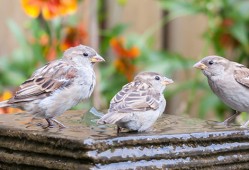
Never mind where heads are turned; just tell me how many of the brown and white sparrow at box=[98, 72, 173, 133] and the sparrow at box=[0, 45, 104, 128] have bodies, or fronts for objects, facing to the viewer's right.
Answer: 2

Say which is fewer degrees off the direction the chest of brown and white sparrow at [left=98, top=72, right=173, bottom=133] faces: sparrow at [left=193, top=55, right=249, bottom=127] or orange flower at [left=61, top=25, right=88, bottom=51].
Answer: the sparrow

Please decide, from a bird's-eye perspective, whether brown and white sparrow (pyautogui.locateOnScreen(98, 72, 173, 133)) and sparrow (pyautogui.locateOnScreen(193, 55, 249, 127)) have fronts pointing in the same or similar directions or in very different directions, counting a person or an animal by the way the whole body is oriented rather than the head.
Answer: very different directions

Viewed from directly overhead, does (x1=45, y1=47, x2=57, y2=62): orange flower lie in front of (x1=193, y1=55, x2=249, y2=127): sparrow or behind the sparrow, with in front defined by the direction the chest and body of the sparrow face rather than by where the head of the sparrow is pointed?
in front

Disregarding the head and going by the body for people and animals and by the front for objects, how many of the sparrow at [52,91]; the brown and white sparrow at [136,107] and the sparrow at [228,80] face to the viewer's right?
2

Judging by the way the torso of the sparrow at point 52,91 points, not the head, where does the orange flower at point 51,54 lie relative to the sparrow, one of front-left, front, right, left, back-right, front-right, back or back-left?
left

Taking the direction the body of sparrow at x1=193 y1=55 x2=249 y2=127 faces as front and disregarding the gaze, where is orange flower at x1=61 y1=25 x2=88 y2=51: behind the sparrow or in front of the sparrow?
in front

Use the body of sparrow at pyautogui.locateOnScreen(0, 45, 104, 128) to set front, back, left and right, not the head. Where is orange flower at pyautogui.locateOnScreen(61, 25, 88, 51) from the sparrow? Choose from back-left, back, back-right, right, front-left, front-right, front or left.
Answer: left

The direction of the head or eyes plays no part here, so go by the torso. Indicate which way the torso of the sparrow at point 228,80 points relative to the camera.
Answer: to the viewer's left

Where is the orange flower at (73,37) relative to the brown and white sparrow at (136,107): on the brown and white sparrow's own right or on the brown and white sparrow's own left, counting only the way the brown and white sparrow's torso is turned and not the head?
on the brown and white sparrow's own left

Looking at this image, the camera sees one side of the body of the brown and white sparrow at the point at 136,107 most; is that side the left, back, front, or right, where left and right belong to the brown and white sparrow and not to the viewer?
right

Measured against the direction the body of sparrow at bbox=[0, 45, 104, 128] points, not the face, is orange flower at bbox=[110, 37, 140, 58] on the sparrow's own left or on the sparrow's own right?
on the sparrow's own left

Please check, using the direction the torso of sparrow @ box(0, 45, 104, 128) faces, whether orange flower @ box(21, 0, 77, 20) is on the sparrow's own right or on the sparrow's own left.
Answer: on the sparrow's own left

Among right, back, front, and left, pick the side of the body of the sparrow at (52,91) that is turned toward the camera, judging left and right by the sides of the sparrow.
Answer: right
